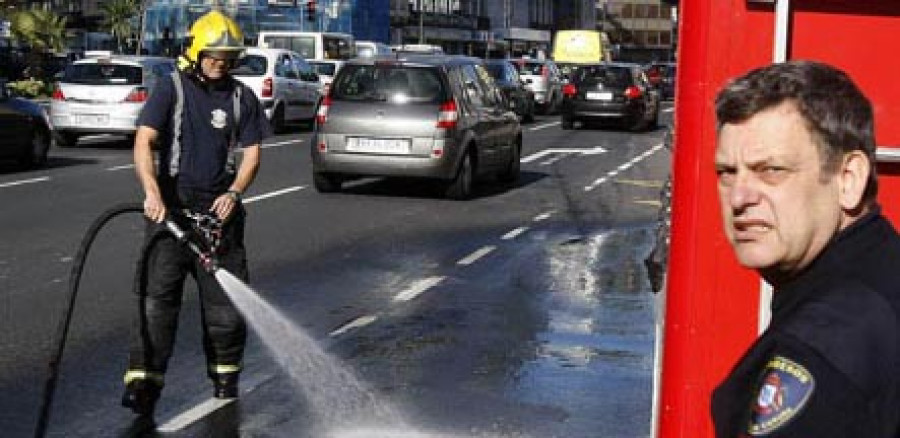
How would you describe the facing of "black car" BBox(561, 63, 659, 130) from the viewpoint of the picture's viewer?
facing away from the viewer and to the right of the viewer

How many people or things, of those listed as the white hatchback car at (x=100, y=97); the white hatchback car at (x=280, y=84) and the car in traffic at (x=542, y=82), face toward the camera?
0

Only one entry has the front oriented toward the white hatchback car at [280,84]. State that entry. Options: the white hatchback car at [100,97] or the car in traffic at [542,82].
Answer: the white hatchback car at [100,97]

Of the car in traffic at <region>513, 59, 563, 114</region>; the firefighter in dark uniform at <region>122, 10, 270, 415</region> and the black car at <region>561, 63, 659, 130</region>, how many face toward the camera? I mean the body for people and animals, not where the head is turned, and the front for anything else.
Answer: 1

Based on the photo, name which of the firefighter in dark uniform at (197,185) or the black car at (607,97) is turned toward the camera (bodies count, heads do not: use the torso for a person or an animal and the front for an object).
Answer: the firefighter in dark uniform

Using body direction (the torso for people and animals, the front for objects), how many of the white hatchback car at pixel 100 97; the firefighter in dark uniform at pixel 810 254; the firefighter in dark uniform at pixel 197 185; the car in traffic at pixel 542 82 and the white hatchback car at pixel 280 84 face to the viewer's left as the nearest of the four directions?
1

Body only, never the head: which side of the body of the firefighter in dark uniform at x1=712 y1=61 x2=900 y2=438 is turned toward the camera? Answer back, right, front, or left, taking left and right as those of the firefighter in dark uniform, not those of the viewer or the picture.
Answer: left

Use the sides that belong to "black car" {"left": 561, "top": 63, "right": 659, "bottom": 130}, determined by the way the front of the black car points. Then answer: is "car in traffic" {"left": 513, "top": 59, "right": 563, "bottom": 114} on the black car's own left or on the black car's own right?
on the black car's own left

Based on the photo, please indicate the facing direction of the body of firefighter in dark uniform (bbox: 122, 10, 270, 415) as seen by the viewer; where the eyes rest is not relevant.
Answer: toward the camera

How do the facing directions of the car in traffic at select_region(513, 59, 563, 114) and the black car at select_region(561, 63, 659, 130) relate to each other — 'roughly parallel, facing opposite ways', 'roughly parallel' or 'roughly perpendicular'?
roughly parallel

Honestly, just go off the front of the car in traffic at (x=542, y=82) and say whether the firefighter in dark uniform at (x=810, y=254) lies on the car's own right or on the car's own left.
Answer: on the car's own right

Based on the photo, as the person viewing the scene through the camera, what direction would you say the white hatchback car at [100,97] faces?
facing away from the viewer and to the right of the viewer

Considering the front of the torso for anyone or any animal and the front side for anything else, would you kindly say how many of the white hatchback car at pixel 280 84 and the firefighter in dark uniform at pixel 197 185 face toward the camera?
1

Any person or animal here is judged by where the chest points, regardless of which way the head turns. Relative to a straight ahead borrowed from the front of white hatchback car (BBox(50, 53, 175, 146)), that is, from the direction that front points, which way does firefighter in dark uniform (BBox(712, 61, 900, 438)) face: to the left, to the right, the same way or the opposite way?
to the left

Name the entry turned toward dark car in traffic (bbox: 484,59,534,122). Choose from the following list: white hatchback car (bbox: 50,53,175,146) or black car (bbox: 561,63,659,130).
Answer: the white hatchback car

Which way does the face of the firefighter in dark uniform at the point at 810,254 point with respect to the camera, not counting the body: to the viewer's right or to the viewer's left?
to the viewer's left

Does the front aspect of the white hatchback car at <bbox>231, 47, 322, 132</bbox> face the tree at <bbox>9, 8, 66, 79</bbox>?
no
